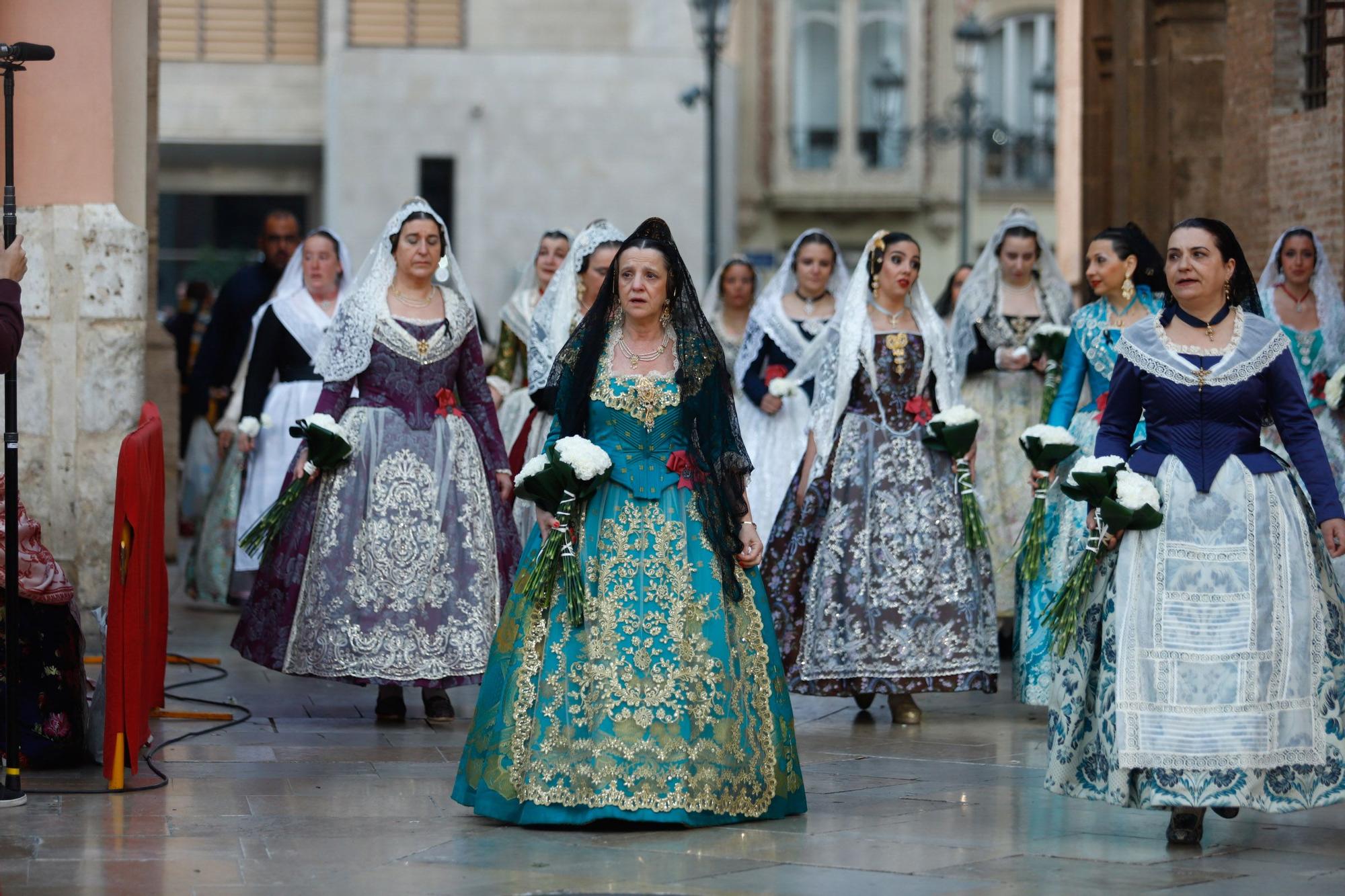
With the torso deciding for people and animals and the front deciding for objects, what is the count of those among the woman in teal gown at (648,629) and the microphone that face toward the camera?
1

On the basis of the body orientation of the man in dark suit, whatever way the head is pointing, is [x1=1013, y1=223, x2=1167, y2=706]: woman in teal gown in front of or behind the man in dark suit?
in front

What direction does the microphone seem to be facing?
to the viewer's right

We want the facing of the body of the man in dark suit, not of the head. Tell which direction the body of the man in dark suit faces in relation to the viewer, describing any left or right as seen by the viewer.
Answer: facing the viewer and to the right of the viewer

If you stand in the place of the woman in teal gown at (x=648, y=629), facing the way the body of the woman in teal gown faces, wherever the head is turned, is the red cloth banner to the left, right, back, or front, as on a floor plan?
right

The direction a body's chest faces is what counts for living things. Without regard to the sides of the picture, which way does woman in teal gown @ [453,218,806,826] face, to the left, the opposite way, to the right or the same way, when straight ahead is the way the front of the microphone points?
to the right

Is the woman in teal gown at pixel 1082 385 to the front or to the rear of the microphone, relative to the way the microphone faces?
to the front

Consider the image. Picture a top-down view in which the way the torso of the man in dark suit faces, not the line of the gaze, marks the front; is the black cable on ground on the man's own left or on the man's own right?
on the man's own right

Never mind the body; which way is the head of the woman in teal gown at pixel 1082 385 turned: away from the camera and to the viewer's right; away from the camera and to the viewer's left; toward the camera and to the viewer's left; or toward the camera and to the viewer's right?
toward the camera and to the viewer's left
